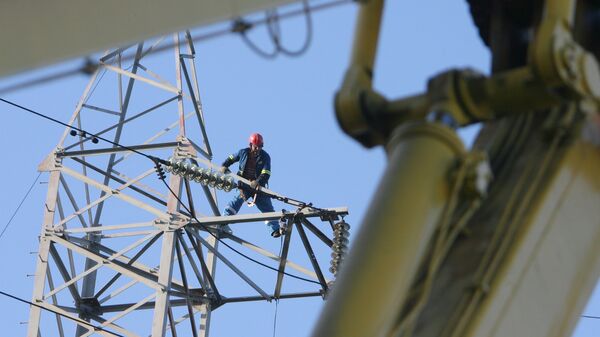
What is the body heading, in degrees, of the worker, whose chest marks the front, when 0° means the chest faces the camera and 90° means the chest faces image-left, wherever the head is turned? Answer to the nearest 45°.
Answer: approximately 0°
